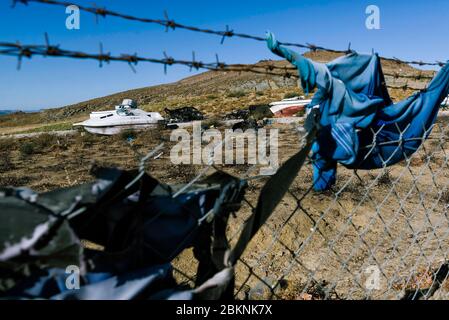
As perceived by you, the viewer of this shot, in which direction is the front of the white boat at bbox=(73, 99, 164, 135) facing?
facing to the left of the viewer

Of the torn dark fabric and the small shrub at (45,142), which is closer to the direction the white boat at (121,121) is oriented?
the small shrub

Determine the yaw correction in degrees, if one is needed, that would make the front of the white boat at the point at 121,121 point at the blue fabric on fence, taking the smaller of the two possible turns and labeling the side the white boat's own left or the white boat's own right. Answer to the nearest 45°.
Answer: approximately 90° to the white boat's own left

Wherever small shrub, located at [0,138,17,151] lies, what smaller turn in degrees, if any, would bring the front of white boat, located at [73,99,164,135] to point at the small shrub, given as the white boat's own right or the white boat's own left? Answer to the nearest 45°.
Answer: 0° — it already faces it
